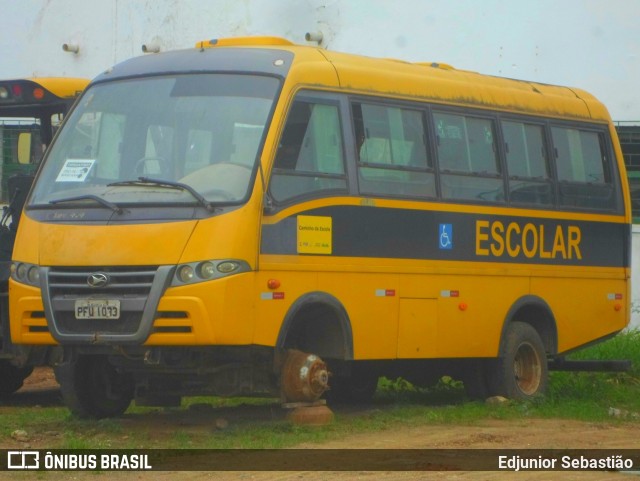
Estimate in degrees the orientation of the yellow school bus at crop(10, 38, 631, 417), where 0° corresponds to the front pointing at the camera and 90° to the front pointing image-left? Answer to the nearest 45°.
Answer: approximately 45°

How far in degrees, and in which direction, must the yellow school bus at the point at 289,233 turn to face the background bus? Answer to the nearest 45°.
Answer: approximately 90° to its right
